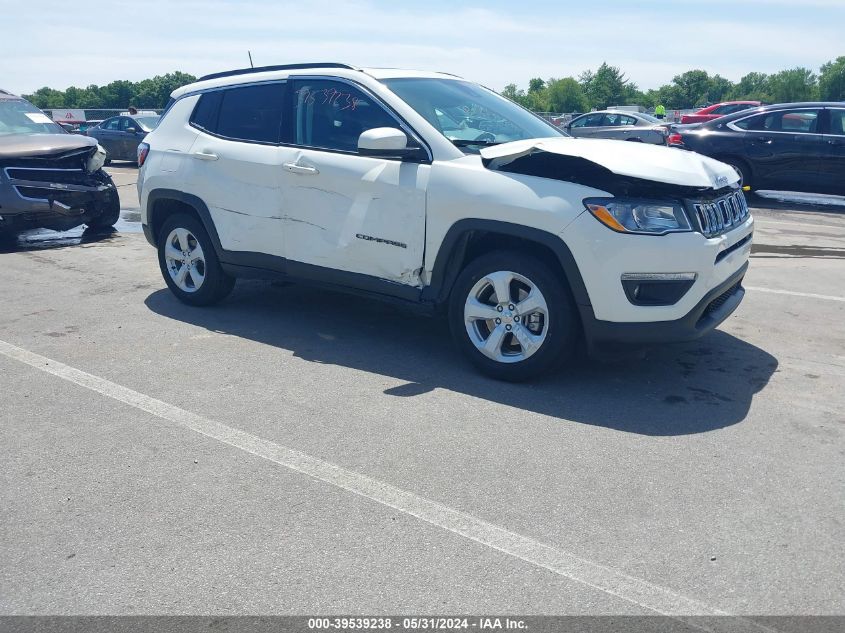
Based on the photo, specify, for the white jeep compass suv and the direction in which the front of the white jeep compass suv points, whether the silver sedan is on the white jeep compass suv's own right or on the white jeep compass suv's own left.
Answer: on the white jeep compass suv's own left

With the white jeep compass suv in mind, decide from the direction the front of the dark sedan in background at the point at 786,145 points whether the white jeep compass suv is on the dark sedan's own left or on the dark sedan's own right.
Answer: on the dark sedan's own right

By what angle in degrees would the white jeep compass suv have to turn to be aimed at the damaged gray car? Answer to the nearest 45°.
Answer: approximately 180°

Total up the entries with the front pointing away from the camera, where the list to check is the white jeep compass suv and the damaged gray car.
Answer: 0

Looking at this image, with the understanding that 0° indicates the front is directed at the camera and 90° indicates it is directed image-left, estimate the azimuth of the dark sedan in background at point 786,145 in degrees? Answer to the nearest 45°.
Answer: approximately 270°

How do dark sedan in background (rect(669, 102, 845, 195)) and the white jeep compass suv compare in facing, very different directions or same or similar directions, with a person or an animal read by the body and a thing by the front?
same or similar directions

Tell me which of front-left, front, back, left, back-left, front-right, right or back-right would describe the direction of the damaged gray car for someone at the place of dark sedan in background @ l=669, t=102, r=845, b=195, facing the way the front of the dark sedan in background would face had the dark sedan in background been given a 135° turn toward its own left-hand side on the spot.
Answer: left

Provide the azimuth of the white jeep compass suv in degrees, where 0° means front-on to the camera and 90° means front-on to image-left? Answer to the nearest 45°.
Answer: approximately 315°

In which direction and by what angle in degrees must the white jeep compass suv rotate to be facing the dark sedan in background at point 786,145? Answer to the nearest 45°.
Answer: approximately 90° to its left

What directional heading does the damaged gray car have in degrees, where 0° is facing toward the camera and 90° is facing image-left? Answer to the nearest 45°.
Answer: approximately 315°

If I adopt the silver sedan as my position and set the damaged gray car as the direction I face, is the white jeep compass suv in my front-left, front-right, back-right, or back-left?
front-left

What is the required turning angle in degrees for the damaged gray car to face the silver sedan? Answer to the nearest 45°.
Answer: approximately 90° to its left
